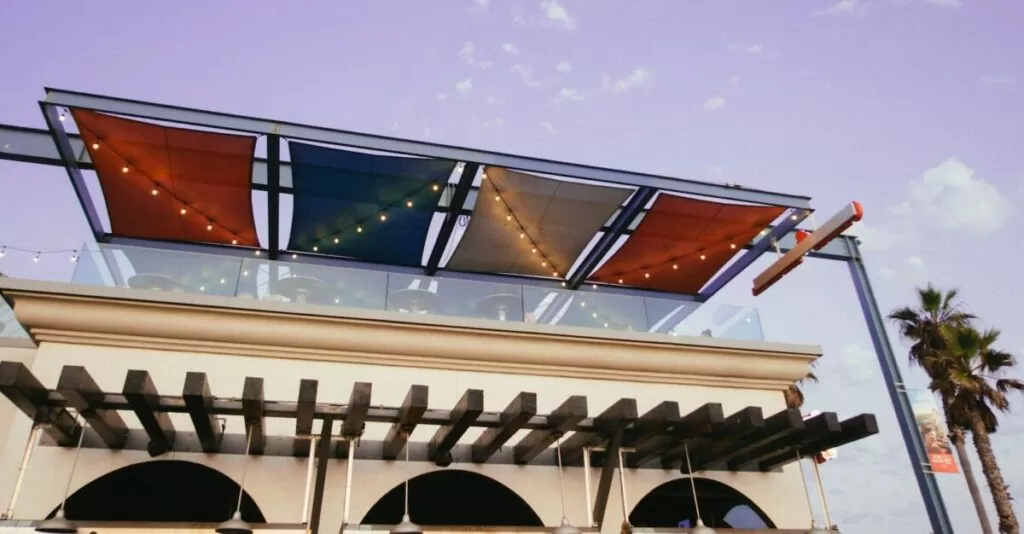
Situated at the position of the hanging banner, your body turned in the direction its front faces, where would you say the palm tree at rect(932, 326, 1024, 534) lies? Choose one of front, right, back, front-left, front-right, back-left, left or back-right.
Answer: back

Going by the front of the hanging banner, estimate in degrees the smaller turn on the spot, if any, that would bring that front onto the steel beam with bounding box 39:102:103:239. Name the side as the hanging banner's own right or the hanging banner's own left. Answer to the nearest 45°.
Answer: approximately 45° to the hanging banner's own right

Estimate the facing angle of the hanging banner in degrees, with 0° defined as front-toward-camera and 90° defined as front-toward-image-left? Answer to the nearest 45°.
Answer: approximately 0°

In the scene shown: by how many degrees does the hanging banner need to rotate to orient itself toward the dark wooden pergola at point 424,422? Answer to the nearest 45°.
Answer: approximately 45° to its right

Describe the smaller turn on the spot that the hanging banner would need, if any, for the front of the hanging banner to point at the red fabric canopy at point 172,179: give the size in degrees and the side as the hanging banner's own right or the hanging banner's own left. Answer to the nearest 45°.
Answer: approximately 45° to the hanging banner's own right

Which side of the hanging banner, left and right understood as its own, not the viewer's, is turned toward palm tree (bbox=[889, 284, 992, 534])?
back

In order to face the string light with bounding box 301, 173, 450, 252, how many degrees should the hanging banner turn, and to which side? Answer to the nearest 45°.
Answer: approximately 45° to its right
